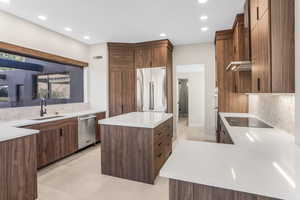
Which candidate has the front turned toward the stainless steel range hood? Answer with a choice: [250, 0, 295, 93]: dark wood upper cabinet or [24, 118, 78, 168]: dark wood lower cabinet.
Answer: the dark wood lower cabinet

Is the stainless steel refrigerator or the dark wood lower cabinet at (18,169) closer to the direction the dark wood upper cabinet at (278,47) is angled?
the dark wood lower cabinet

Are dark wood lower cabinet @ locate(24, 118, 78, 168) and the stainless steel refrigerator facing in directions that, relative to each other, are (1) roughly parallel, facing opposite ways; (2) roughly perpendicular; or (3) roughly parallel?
roughly perpendicular

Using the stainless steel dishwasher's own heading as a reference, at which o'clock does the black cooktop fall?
The black cooktop is roughly at 12 o'clock from the stainless steel dishwasher.

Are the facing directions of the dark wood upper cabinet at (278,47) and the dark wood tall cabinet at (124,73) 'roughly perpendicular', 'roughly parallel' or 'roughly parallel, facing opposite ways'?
roughly perpendicular

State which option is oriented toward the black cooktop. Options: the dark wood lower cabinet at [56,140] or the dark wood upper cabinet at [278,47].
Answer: the dark wood lower cabinet

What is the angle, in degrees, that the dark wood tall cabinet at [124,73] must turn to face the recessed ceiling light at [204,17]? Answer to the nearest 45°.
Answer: approximately 45° to its left

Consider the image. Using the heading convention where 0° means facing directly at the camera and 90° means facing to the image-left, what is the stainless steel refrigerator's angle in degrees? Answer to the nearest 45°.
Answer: approximately 0°

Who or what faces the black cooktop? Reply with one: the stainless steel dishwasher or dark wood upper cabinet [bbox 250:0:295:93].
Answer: the stainless steel dishwasher

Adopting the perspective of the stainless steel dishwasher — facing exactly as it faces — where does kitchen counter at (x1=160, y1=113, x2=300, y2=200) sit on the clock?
The kitchen counter is roughly at 1 o'clock from the stainless steel dishwasher.
